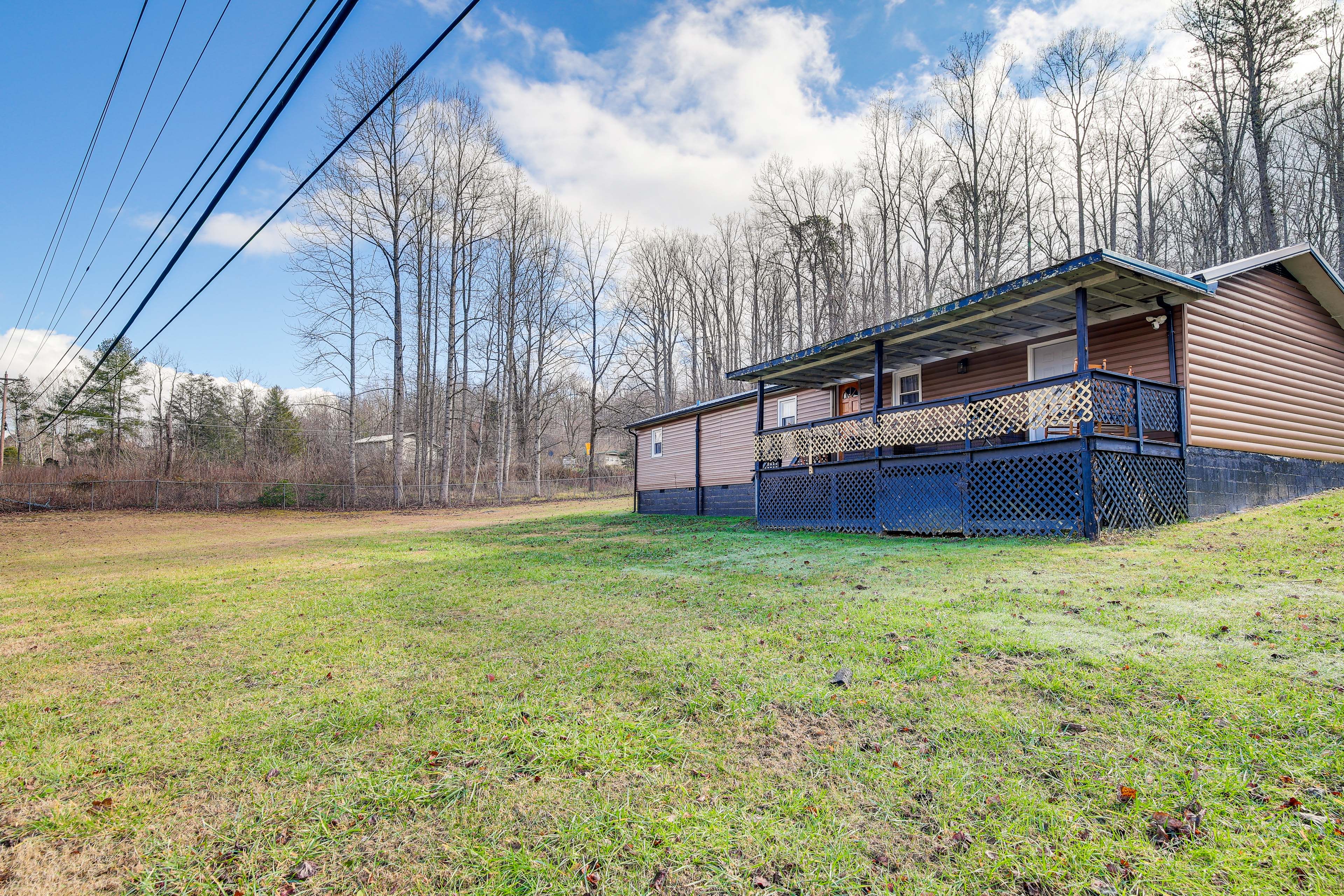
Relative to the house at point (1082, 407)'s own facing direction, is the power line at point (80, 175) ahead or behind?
ahead

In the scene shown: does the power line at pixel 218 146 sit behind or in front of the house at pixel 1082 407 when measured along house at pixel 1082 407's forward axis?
in front

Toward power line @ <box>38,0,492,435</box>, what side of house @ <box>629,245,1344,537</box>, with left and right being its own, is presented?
front

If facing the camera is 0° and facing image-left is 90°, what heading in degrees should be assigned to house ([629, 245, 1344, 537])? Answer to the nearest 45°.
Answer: approximately 45°

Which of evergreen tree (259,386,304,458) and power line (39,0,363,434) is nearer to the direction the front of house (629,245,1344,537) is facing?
the power line

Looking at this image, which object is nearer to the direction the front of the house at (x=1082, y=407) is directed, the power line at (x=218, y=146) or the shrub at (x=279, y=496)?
the power line

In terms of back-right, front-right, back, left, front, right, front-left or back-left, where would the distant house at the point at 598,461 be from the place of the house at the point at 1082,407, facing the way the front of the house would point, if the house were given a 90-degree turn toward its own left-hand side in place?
back

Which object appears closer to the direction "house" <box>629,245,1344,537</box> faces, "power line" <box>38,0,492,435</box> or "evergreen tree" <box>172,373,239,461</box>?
the power line

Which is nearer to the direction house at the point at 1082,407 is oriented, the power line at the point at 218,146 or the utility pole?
the power line
